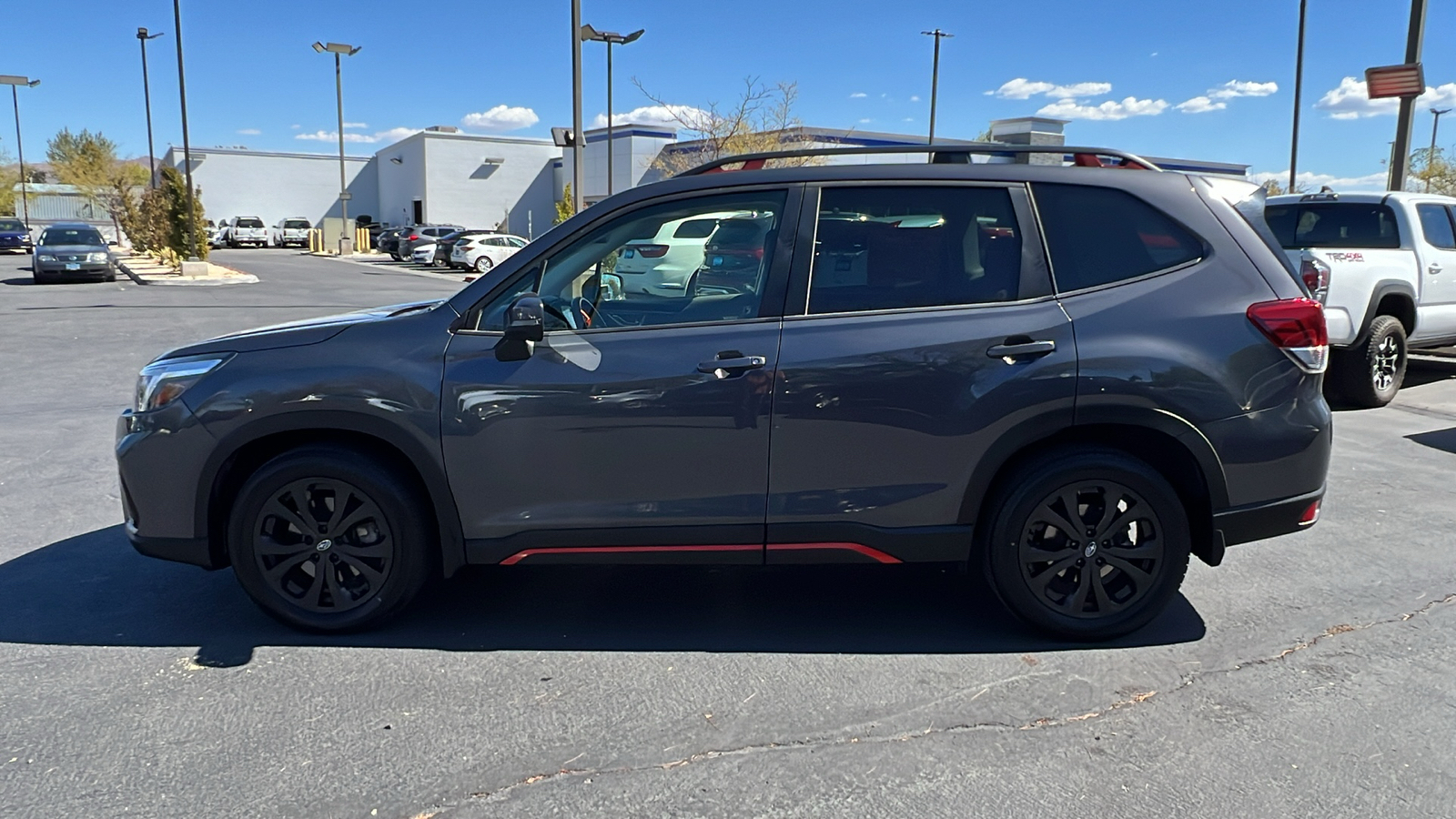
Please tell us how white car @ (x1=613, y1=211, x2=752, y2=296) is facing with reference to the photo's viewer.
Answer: facing away from the viewer and to the right of the viewer

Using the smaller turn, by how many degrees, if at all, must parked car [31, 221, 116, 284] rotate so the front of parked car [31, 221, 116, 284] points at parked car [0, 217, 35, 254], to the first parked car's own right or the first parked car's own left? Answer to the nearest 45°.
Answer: approximately 180°

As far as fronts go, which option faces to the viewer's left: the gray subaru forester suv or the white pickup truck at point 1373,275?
the gray subaru forester suv

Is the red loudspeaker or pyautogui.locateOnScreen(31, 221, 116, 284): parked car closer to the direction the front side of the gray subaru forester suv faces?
the parked car

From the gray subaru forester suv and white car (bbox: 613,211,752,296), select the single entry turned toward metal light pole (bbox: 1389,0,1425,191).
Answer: the white car

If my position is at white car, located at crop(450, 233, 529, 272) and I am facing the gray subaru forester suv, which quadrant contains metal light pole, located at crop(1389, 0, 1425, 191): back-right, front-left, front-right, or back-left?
front-left

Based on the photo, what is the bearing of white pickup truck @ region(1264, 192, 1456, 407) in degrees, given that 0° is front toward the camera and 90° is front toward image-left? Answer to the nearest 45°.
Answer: approximately 225°

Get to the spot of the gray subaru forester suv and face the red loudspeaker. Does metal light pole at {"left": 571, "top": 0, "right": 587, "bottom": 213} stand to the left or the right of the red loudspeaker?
left

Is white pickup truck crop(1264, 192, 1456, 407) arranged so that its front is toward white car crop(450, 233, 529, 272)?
no

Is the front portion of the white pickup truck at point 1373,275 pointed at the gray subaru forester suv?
no

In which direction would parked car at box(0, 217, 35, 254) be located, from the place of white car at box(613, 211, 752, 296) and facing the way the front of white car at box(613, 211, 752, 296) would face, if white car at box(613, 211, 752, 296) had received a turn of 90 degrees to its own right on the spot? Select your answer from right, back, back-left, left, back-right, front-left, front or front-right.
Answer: back

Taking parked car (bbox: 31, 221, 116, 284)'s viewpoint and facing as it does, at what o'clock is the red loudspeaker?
The red loudspeaker is roughly at 11 o'clock from the parked car.

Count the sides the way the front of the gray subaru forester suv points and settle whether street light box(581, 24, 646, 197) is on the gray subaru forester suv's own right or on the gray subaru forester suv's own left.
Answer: on the gray subaru forester suv's own right

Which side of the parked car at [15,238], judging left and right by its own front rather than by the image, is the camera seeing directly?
front

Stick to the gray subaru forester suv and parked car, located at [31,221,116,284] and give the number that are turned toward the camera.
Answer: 1

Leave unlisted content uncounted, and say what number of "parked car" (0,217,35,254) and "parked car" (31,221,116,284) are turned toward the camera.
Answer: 2

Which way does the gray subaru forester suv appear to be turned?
to the viewer's left

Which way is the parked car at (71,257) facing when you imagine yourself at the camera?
facing the viewer
